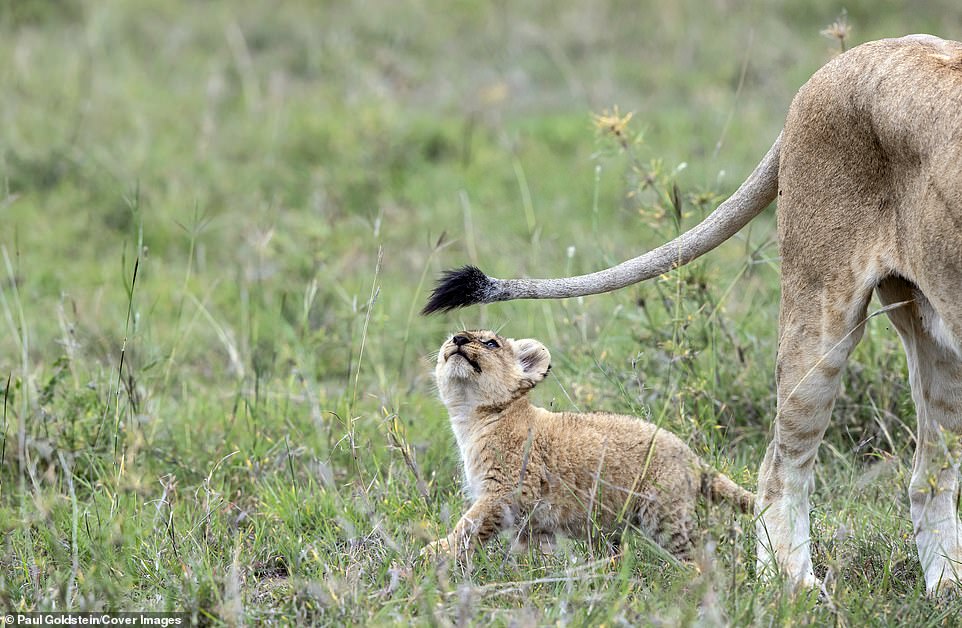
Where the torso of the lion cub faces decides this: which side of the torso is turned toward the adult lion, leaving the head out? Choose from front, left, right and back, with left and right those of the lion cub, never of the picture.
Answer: back

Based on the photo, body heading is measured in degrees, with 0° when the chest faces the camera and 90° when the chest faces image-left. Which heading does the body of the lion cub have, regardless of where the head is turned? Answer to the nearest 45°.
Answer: approximately 90°
